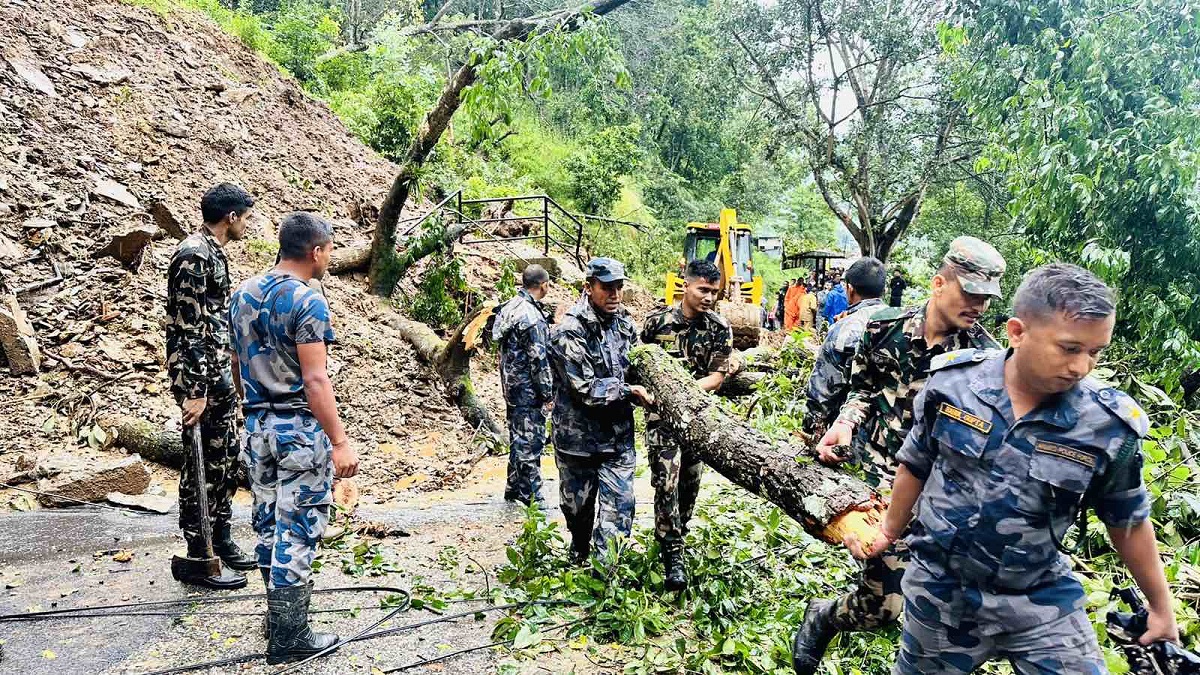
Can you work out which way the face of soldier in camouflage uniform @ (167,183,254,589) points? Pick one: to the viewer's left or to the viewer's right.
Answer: to the viewer's right

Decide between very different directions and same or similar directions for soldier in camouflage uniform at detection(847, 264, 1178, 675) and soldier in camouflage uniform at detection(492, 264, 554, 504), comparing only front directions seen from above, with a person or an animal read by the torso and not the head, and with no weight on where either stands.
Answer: very different directions

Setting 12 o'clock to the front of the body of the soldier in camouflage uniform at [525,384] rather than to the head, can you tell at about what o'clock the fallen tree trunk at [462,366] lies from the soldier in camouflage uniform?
The fallen tree trunk is roughly at 10 o'clock from the soldier in camouflage uniform.

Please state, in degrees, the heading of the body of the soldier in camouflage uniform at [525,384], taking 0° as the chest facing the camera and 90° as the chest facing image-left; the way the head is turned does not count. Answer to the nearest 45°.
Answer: approximately 225°

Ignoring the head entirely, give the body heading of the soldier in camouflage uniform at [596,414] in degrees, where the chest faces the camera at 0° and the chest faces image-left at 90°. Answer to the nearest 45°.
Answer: approximately 315°

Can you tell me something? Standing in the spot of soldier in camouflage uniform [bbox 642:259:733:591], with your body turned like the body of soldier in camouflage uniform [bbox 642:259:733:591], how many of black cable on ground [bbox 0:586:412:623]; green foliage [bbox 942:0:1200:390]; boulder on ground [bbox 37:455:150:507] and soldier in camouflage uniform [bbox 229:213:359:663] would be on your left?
1

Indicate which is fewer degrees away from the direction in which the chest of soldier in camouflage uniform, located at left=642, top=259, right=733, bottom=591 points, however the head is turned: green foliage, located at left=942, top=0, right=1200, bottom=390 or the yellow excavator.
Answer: the green foliage

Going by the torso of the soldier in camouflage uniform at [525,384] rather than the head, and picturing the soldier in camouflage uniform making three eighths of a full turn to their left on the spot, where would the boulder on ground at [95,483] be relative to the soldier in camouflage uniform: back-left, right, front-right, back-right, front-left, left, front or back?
front

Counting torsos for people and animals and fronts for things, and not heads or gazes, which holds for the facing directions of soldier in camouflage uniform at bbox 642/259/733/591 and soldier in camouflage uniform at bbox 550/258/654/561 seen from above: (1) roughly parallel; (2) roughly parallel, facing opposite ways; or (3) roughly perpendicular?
roughly parallel

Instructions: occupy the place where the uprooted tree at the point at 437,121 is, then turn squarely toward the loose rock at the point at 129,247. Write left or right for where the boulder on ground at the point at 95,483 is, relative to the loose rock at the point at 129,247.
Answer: left

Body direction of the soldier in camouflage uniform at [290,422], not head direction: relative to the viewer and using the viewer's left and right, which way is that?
facing away from the viewer and to the right of the viewer

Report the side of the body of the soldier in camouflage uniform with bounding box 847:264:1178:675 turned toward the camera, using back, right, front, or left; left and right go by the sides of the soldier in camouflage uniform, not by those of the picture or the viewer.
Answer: front
